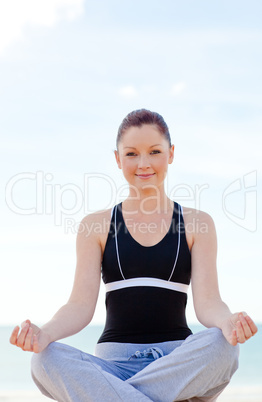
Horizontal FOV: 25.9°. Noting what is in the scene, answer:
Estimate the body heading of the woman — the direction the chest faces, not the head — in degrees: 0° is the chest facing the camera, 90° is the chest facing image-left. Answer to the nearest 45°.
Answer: approximately 0°
